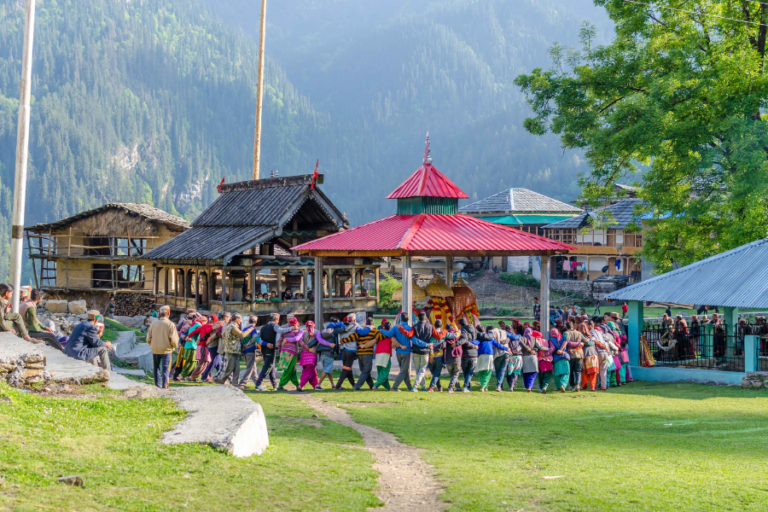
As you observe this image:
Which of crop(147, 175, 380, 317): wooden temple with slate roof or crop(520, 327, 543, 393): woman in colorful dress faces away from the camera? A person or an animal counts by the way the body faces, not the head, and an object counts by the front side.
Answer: the woman in colorful dress

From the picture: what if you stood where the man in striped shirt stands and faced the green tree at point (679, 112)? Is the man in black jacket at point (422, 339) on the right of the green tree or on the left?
right

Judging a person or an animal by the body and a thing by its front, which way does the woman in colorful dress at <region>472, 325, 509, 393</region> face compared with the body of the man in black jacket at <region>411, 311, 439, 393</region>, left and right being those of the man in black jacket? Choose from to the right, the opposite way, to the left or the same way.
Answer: the same way

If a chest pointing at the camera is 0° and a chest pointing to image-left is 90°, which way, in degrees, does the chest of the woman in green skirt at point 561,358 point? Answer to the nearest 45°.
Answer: approximately 180°

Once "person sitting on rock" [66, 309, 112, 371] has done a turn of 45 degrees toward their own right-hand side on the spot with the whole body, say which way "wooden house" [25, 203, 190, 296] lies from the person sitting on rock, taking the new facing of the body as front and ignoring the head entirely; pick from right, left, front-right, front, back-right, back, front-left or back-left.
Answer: left

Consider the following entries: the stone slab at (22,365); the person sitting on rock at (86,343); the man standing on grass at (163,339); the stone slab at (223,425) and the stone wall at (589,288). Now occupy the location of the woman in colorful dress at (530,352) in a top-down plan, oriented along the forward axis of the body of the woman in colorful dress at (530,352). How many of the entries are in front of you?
1

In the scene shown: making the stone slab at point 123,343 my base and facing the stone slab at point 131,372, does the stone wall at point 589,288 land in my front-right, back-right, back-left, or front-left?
back-left

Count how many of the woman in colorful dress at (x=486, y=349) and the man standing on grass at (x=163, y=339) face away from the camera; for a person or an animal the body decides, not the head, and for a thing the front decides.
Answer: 2

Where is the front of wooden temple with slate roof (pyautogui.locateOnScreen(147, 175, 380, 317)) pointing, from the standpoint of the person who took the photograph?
facing the viewer and to the right of the viewer

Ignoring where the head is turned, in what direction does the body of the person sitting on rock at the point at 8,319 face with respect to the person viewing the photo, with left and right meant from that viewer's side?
facing to the right of the viewer

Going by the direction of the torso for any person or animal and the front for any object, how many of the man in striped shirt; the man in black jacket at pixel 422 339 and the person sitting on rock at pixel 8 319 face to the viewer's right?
1
